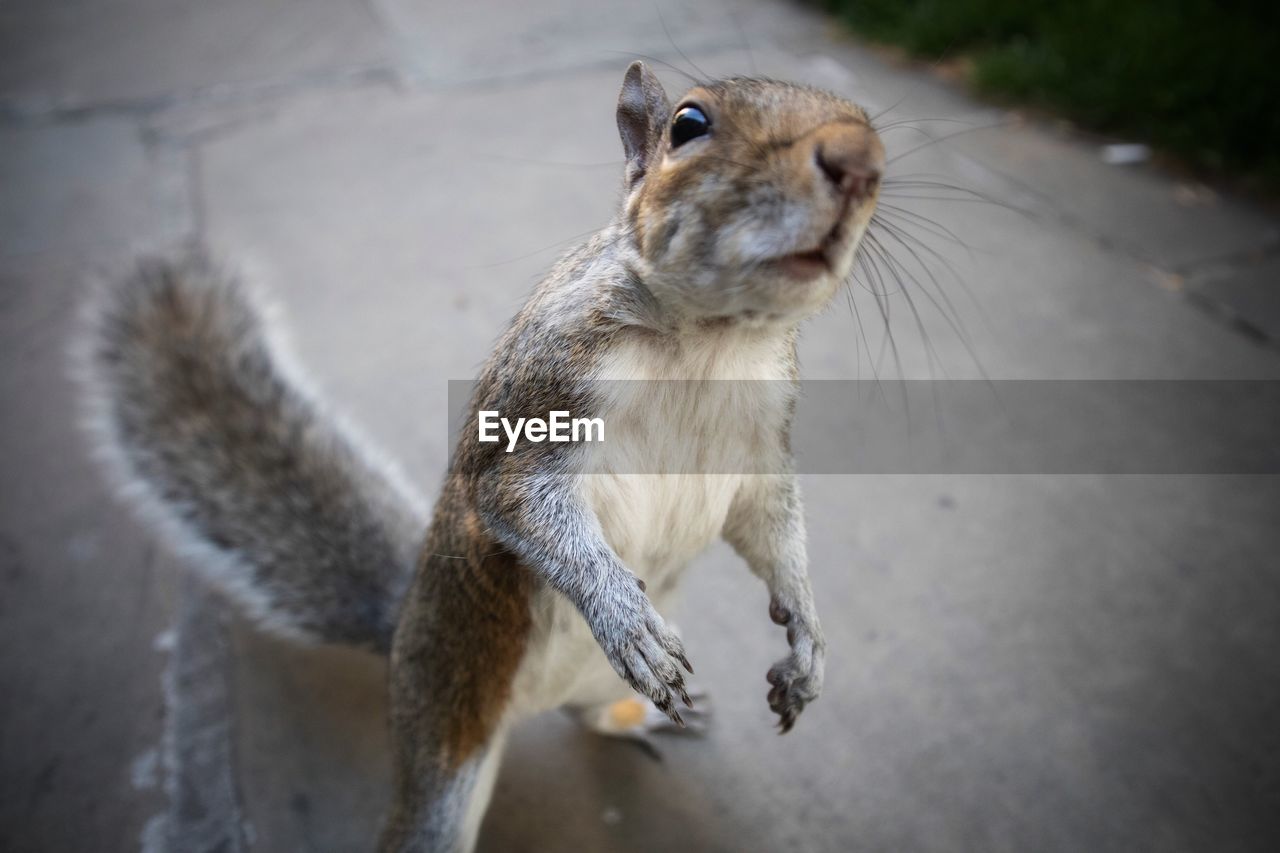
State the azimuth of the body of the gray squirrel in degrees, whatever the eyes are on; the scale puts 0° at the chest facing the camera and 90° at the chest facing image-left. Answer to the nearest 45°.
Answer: approximately 315°
